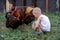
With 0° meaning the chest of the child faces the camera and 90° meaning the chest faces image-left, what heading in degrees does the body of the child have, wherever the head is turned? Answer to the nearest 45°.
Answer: approximately 90°
